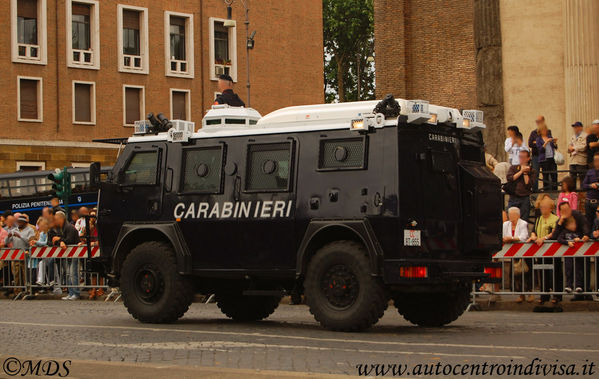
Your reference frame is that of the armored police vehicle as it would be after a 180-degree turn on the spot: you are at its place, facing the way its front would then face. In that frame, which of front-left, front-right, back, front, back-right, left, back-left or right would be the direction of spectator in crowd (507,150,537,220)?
left

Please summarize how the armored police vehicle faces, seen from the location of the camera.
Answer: facing away from the viewer and to the left of the viewer

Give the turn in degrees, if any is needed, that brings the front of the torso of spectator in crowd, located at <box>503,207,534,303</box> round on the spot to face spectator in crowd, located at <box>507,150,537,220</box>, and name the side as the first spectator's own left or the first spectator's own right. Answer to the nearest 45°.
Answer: approximately 180°

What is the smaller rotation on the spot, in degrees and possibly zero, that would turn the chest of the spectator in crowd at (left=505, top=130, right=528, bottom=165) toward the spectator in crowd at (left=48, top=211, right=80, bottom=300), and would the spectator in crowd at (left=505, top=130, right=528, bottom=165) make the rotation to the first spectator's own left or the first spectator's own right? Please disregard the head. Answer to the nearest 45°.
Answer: approximately 90° to the first spectator's own right

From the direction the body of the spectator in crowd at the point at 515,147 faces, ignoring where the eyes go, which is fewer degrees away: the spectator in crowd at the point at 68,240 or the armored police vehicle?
the armored police vehicle

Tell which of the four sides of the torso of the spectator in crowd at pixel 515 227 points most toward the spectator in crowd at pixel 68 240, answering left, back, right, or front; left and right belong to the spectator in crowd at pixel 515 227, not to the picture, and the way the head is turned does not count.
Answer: right
